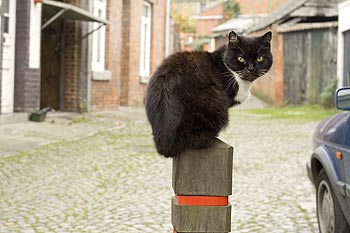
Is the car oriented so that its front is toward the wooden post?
no

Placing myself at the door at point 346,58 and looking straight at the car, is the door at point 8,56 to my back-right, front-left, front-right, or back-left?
front-right

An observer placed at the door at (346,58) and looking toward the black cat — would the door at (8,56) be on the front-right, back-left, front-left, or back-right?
front-right
